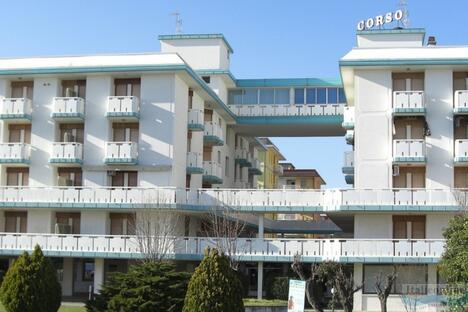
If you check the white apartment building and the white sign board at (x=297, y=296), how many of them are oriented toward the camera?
2

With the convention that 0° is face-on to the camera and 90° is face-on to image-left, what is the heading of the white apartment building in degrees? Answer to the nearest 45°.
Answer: approximately 0°

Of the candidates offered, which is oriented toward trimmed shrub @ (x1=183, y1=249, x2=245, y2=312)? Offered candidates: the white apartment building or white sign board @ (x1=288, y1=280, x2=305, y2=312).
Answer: the white apartment building

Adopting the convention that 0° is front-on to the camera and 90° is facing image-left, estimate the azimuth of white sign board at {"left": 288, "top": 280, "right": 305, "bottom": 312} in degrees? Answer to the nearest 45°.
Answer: approximately 0°

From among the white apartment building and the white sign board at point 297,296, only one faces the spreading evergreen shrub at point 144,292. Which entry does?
the white apartment building

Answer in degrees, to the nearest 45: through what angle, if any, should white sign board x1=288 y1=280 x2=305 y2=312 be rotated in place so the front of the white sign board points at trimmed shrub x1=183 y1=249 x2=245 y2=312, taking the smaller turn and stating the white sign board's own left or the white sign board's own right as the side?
approximately 135° to the white sign board's own right

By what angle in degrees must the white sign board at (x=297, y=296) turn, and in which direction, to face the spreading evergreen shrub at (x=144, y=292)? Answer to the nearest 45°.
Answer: approximately 135° to its right

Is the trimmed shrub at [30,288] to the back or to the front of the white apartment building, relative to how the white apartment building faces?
to the front

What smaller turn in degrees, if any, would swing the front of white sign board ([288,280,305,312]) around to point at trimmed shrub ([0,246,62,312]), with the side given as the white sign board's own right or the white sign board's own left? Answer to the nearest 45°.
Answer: approximately 135° to the white sign board's own right

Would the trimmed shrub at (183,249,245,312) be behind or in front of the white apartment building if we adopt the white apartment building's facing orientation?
in front
